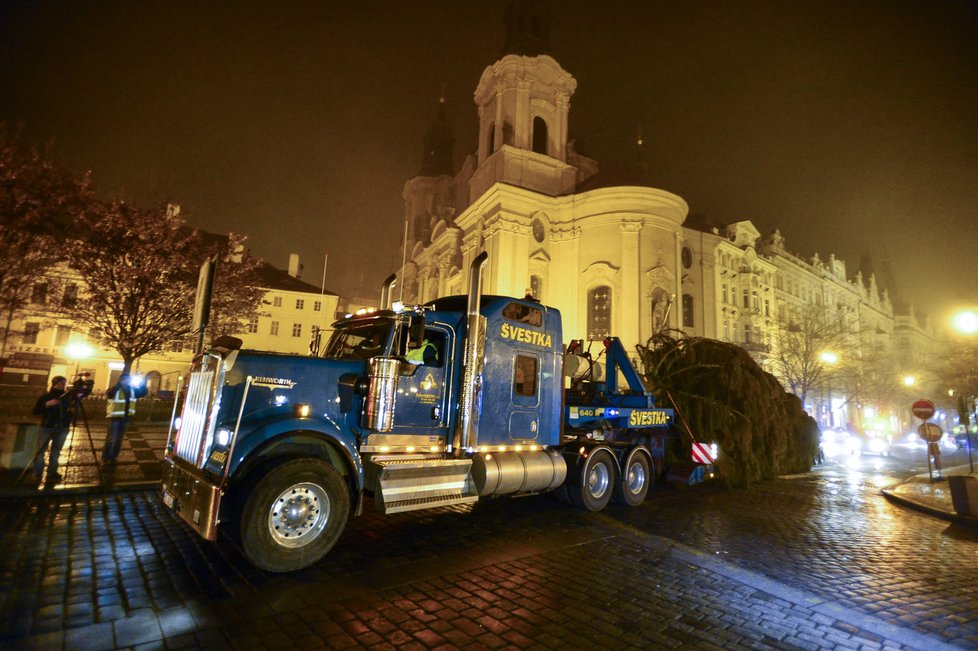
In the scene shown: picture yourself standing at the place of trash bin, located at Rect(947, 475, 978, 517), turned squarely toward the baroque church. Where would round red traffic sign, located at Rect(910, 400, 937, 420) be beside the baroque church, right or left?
right

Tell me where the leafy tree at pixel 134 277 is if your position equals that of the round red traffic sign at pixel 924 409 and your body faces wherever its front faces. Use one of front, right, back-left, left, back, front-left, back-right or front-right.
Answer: front-right

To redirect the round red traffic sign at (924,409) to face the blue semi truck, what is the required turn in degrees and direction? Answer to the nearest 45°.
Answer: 0° — it already faces it

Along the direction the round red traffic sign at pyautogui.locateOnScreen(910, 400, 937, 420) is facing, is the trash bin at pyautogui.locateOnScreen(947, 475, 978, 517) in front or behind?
in front

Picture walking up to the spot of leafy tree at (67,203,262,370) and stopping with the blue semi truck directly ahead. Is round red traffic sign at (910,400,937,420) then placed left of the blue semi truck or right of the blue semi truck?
left

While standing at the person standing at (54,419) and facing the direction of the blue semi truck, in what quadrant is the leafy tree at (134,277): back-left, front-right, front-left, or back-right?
back-left

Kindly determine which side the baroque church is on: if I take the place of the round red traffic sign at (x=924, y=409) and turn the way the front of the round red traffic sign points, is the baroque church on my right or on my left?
on my right

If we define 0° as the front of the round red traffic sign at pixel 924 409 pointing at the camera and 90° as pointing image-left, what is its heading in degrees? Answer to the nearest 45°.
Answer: approximately 0°

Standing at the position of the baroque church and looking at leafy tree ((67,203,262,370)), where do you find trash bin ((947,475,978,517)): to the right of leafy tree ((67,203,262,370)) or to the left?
left

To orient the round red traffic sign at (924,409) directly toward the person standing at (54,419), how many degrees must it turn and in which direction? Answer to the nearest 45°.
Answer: approximately 45° to its right
